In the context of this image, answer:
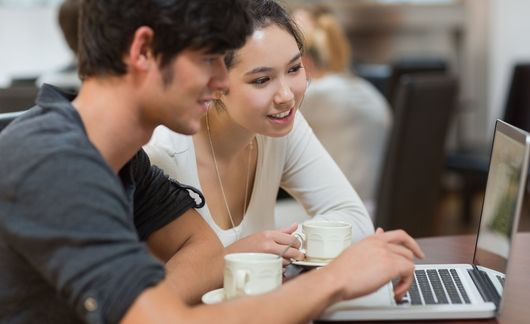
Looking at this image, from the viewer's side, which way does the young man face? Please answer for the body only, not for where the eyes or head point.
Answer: to the viewer's right

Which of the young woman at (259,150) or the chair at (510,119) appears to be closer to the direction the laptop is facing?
the young woman

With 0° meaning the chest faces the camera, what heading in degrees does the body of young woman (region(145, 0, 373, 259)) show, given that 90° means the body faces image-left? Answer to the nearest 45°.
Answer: approximately 315°

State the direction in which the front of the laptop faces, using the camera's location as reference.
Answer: facing to the left of the viewer

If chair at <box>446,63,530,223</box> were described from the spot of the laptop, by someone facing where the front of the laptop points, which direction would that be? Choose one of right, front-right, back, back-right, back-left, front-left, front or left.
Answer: right

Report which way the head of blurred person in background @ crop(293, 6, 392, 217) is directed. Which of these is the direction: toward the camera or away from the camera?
away from the camera

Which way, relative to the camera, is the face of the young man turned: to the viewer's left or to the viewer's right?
to the viewer's right

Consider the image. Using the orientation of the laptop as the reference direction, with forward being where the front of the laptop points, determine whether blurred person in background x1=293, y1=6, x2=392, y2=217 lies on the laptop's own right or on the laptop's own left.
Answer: on the laptop's own right

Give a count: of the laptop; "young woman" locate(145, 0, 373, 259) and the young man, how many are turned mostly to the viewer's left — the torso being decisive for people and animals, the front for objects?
1

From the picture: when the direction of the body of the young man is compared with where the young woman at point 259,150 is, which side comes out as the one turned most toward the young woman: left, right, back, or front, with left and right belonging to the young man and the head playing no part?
left

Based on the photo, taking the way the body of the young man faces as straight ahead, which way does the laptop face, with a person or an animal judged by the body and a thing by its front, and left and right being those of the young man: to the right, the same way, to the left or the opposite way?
the opposite way

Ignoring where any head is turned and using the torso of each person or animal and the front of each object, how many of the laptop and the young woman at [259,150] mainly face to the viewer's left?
1
